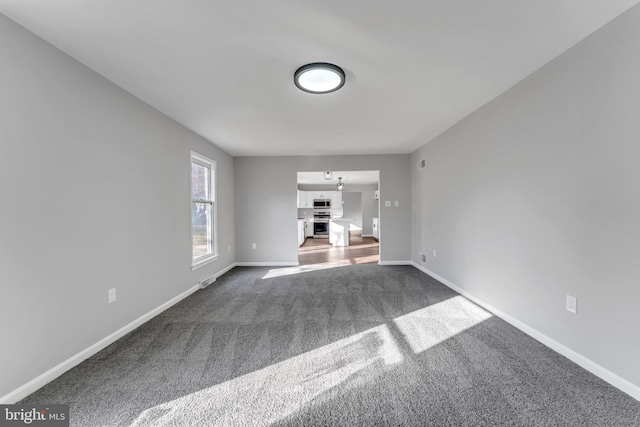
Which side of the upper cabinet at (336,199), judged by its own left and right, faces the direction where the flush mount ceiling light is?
front

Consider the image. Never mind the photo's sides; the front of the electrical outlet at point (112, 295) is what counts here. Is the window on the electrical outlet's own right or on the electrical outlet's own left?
on the electrical outlet's own left

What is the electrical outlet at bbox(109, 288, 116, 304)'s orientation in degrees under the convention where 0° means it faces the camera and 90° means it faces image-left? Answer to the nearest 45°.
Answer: approximately 315°

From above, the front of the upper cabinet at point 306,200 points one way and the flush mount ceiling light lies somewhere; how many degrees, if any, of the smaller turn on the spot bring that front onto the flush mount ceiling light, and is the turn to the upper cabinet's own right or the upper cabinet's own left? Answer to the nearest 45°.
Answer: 0° — it already faces it

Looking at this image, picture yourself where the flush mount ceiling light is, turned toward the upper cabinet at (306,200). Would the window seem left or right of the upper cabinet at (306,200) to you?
left

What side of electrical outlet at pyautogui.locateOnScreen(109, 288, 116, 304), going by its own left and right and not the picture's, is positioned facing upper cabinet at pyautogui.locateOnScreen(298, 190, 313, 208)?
left

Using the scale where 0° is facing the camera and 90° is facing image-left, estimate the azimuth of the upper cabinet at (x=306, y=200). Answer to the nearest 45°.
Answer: approximately 0°

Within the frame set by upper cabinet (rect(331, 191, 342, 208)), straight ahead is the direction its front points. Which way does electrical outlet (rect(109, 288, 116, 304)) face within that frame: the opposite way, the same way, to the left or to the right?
to the left

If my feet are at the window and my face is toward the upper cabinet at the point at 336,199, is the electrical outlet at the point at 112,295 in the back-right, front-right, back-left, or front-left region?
back-right

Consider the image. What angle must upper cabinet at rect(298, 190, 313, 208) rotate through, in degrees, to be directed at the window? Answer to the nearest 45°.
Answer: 0° — it already faces it

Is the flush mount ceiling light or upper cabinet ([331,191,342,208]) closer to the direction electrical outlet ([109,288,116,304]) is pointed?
the flush mount ceiling light

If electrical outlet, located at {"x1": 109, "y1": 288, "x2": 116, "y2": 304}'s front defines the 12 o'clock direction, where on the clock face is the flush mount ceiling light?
The flush mount ceiling light is roughly at 12 o'clock from the electrical outlet.

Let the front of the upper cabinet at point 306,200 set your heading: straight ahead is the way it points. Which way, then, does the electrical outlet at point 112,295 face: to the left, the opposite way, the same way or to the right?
to the left

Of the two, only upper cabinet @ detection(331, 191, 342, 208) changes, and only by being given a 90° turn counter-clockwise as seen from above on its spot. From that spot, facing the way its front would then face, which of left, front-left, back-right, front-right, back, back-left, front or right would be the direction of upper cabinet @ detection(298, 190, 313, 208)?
back
